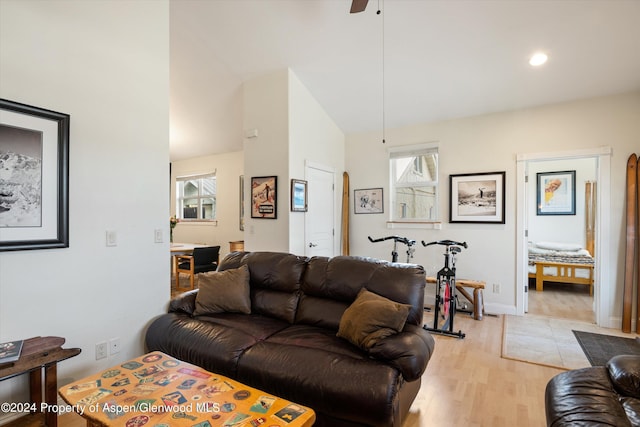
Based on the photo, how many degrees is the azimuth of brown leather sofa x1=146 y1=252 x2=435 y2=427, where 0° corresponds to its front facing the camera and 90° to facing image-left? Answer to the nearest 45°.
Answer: approximately 45°

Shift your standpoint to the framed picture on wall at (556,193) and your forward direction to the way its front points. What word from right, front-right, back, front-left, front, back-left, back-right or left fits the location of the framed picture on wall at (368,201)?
front-right

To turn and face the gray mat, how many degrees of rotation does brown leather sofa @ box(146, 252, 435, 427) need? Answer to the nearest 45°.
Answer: approximately 135° to its left

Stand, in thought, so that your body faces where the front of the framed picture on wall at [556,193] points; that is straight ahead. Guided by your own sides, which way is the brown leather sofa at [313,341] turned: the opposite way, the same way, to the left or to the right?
the same way

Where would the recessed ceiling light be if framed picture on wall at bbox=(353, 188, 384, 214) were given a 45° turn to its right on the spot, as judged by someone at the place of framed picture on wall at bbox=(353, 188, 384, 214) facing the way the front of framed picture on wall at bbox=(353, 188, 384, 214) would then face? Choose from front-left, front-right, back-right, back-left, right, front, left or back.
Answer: left

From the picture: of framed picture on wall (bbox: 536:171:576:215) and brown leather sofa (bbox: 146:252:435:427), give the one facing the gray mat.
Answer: the framed picture on wall

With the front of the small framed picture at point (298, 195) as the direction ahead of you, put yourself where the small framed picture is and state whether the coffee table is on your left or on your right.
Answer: on your right

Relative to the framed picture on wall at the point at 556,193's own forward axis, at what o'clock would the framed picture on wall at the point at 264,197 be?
the framed picture on wall at the point at 264,197 is roughly at 1 o'clock from the framed picture on wall at the point at 556,193.

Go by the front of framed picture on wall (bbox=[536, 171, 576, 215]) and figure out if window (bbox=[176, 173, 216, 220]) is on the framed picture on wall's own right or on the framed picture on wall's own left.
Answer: on the framed picture on wall's own right

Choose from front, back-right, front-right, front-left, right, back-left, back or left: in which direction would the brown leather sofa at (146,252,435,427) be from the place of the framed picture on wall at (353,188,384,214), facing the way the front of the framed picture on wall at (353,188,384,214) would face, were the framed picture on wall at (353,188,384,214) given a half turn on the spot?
back

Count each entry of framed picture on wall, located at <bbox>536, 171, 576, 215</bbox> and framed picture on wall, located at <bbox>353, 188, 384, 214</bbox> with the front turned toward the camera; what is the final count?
2

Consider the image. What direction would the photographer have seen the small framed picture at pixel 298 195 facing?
facing the viewer and to the right of the viewer

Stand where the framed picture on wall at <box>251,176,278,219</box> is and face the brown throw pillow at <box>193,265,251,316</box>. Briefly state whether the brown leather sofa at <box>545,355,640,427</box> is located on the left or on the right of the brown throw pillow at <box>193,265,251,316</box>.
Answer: left

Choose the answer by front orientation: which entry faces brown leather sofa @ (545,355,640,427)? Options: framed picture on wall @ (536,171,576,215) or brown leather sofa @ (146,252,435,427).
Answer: the framed picture on wall

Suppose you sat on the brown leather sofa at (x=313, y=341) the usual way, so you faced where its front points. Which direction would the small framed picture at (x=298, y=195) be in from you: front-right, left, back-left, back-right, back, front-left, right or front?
back-right

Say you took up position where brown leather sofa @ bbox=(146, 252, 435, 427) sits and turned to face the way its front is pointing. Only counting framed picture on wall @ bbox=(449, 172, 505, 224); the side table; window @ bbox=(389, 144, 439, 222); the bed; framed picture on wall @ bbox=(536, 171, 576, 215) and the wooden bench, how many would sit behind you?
5

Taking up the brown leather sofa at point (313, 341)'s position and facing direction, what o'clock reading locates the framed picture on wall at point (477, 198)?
The framed picture on wall is roughly at 6 o'clock from the brown leather sofa.

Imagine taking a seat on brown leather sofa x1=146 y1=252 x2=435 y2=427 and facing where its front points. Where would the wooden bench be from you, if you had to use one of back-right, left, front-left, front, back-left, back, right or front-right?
back

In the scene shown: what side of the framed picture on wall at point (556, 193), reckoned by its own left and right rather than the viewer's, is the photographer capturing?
front

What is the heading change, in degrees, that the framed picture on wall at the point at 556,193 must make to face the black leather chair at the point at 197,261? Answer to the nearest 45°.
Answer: approximately 45° to its right
